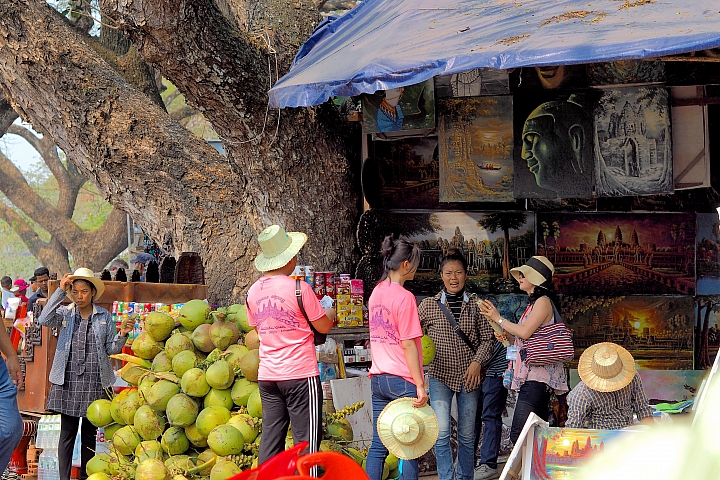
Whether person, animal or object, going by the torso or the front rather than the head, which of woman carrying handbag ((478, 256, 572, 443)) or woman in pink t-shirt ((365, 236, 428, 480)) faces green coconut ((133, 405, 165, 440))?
the woman carrying handbag

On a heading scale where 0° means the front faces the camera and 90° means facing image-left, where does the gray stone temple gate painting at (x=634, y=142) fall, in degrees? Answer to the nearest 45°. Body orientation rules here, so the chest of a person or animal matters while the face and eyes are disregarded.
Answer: approximately 0°

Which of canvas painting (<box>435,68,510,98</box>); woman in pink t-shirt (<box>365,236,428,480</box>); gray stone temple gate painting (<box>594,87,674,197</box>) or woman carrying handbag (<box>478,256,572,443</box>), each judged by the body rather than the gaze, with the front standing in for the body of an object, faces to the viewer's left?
the woman carrying handbag

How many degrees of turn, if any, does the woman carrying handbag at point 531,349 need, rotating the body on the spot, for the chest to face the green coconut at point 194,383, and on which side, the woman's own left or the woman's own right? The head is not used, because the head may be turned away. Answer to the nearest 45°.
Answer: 0° — they already face it

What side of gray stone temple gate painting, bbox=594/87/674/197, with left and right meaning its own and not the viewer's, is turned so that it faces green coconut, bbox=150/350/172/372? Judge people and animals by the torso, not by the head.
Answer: right

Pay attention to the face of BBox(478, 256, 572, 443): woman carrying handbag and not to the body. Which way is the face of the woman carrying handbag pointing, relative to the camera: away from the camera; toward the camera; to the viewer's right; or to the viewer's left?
to the viewer's left

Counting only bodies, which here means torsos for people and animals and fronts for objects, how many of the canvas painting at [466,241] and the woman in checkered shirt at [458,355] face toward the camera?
2

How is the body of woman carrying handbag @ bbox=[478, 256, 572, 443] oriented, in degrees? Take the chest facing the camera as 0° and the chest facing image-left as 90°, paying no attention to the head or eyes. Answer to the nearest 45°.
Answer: approximately 90°

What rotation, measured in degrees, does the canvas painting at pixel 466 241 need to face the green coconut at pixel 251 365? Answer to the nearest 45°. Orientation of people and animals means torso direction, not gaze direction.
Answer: approximately 45° to its right

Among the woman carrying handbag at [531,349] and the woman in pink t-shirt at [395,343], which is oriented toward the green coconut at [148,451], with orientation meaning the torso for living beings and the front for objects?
the woman carrying handbag

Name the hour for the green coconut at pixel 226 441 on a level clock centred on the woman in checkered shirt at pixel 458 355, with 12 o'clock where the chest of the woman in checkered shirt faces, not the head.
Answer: The green coconut is roughly at 2 o'clock from the woman in checkered shirt.

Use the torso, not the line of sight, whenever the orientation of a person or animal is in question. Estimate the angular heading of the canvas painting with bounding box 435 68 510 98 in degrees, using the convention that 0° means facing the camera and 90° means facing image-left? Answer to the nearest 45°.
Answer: approximately 0°
